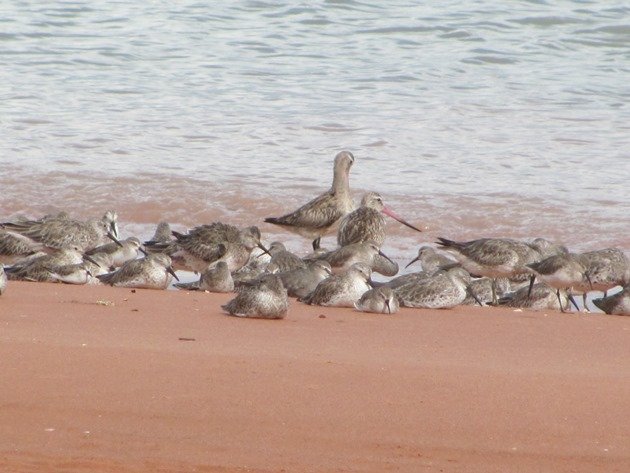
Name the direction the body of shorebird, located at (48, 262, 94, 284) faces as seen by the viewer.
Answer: to the viewer's right

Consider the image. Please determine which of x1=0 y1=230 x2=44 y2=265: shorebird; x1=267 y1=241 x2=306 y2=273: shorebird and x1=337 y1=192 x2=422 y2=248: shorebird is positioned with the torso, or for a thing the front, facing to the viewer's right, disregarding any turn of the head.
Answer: x1=337 y1=192 x2=422 y2=248: shorebird

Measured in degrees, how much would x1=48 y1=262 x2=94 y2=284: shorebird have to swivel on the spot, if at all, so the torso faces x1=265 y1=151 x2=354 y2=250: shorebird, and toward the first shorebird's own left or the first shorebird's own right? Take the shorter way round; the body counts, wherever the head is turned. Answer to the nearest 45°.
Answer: approximately 45° to the first shorebird's own left

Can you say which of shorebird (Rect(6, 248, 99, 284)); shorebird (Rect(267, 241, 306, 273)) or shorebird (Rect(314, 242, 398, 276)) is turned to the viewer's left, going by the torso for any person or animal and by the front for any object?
shorebird (Rect(267, 241, 306, 273))

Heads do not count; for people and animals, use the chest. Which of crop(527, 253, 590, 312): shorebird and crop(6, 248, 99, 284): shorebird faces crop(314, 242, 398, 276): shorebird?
crop(6, 248, 99, 284): shorebird

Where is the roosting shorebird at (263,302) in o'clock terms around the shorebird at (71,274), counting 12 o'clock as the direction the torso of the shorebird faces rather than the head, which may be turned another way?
The roosting shorebird is roughly at 2 o'clock from the shorebird.

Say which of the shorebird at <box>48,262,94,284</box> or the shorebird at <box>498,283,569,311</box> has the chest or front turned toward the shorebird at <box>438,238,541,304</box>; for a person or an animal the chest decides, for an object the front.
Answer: the shorebird at <box>48,262,94,284</box>

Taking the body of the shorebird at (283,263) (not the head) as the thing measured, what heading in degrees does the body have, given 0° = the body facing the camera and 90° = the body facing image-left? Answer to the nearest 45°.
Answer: approximately 90°

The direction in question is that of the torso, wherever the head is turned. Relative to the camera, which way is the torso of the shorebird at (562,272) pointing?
to the viewer's right

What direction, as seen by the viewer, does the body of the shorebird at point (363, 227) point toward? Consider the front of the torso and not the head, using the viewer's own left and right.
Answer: facing to the right of the viewer

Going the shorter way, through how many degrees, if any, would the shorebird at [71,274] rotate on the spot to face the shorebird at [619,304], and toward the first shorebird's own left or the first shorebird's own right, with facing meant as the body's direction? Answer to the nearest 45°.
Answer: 0° — it already faces it

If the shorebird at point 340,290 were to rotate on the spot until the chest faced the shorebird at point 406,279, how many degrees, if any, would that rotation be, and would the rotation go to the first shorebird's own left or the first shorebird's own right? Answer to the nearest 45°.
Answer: approximately 45° to the first shorebird's own left
